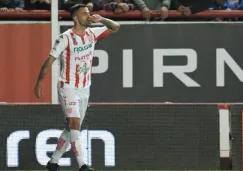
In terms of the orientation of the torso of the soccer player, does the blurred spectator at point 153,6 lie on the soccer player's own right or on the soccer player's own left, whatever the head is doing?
on the soccer player's own left

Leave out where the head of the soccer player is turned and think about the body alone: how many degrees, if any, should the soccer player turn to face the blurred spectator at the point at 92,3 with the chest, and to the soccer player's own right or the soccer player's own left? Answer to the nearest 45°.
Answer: approximately 135° to the soccer player's own left

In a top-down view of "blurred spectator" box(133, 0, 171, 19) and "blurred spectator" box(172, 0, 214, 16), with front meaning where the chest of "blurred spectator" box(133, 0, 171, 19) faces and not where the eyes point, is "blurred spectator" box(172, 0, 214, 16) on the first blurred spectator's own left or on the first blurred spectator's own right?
on the first blurred spectator's own left

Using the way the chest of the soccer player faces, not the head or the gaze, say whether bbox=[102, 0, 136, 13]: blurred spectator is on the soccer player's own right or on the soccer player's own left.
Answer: on the soccer player's own left

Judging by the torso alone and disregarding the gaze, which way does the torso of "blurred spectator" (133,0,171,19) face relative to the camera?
toward the camera

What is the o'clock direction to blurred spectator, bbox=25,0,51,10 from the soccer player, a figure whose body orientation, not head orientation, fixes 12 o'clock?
The blurred spectator is roughly at 7 o'clock from the soccer player.

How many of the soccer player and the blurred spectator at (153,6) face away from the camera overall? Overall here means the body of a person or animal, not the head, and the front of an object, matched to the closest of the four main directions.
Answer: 0

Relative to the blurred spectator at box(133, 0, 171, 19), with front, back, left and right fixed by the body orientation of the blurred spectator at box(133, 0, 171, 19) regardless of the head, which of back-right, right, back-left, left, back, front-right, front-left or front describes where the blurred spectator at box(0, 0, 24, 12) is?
right

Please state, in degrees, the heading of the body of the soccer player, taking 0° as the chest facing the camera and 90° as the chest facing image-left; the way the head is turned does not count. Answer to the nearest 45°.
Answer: approximately 315°

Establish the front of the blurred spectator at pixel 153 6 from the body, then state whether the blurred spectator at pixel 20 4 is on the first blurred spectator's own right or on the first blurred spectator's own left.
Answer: on the first blurred spectator's own right

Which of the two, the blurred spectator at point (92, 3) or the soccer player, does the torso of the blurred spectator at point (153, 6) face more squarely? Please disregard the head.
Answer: the soccer player

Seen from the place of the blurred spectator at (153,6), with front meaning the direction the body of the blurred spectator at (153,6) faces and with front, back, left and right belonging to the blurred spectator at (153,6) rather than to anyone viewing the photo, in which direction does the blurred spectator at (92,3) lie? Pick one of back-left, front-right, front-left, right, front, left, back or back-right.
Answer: right
